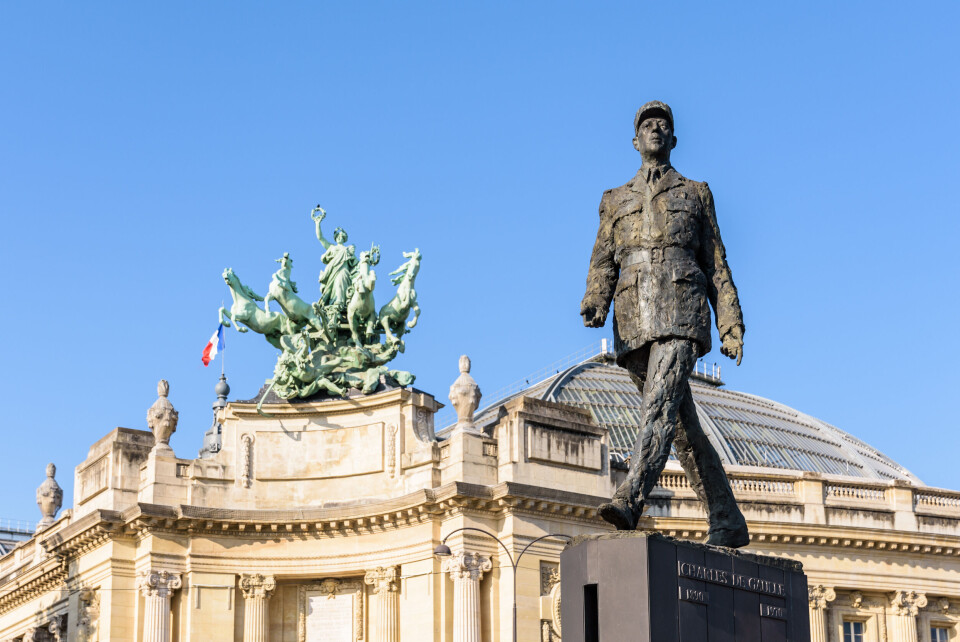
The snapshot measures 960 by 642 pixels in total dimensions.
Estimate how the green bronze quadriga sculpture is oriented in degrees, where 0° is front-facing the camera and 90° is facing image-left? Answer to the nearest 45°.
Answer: approximately 0°

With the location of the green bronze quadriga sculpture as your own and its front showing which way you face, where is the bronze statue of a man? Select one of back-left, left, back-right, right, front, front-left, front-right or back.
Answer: front

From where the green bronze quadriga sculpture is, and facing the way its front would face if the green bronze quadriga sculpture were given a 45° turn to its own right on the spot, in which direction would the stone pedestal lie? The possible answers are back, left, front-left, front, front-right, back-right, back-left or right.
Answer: front-left
